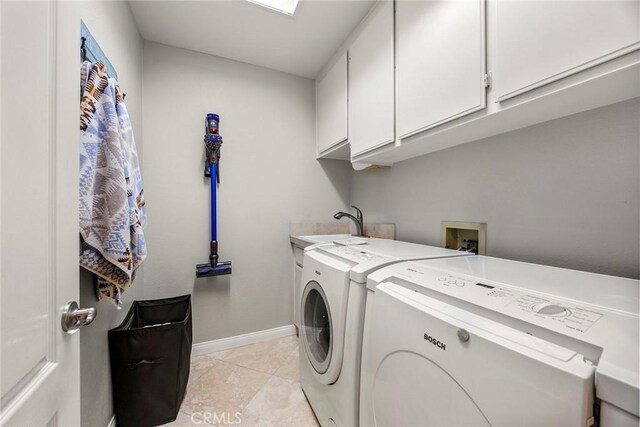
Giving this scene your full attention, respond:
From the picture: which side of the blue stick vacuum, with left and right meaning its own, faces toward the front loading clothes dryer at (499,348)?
front

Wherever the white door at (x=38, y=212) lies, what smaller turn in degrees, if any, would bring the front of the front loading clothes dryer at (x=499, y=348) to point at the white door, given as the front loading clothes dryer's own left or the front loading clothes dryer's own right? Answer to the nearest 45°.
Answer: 0° — it already faces it

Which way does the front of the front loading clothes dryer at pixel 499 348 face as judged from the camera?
facing the viewer and to the left of the viewer

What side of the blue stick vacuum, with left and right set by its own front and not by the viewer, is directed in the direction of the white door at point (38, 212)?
front

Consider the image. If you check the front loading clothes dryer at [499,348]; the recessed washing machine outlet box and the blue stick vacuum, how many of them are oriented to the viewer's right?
0

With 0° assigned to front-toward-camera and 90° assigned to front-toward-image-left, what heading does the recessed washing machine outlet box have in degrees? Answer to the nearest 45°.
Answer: approximately 45°

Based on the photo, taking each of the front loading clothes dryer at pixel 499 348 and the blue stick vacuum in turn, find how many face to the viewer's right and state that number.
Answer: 0

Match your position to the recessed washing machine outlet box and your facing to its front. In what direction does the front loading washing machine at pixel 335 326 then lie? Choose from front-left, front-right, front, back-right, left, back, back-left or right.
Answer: front

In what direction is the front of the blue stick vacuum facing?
toward the camera

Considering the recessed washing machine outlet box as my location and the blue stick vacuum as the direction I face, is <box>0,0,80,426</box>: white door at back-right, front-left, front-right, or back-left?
front-left

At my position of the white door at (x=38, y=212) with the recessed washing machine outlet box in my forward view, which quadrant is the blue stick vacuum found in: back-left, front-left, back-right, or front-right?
front-left

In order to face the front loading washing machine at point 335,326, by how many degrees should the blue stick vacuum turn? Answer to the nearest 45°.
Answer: approximately 45° to its left

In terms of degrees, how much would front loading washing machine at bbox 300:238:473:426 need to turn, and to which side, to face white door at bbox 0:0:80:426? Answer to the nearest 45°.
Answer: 0° — it already faces it

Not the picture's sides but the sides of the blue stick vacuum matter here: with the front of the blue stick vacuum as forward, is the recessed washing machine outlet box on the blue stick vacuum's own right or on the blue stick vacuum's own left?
on the blue stick vacuum's own left

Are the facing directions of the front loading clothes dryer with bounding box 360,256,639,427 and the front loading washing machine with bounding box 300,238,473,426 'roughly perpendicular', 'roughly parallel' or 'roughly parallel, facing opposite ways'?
roughly parallel
